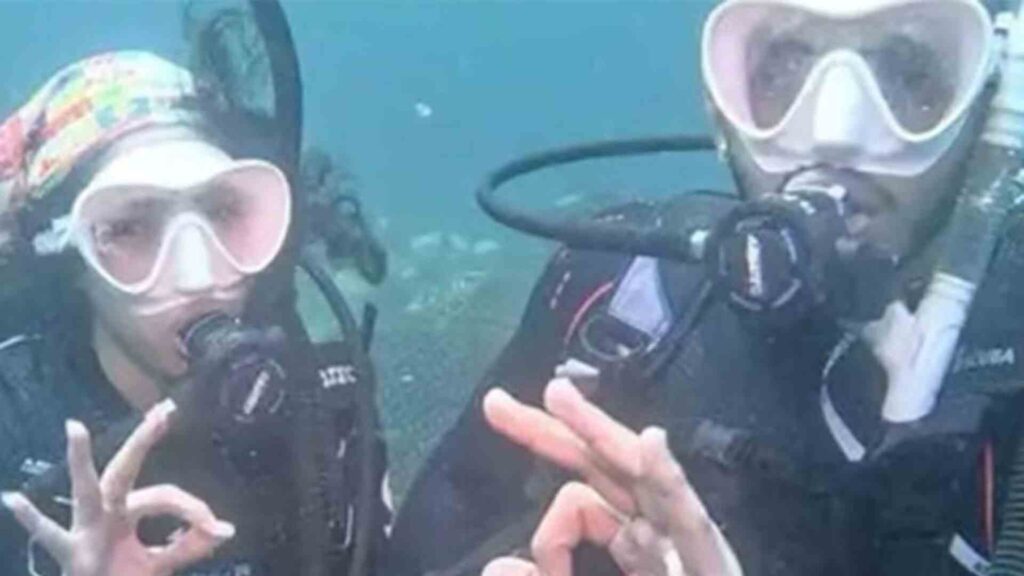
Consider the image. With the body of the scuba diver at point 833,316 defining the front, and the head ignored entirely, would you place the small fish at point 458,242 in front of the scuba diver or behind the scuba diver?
behind

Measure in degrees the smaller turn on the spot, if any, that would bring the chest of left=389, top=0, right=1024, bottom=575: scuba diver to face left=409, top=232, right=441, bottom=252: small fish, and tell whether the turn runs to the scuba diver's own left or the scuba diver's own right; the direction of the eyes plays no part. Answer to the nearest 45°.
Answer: approximately 180°

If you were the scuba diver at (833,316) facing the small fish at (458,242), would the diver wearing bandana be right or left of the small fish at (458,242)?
left

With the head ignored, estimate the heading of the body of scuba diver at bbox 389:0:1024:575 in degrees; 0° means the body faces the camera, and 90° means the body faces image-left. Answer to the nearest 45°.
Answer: approximately 0°

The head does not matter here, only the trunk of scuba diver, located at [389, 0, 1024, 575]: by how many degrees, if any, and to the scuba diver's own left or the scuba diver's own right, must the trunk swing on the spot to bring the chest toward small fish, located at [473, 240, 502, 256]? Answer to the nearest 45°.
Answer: approximately 180°
